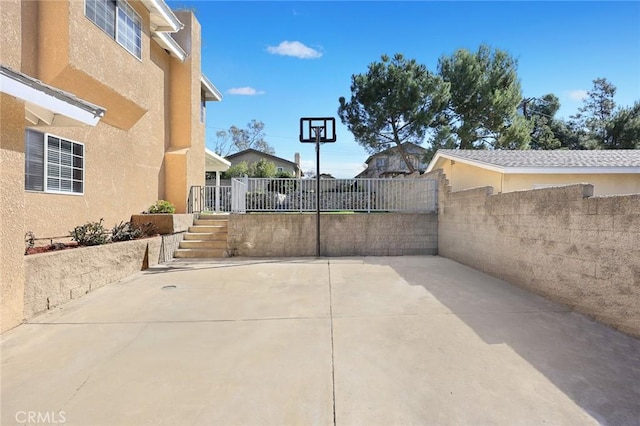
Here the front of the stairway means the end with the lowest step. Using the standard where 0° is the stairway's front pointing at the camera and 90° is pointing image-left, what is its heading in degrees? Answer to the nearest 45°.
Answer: approximately 0°

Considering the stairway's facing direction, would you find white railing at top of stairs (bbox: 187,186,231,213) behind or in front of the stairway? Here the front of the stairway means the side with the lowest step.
behind

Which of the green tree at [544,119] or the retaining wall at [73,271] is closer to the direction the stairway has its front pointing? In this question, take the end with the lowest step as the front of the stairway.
the retaining wall

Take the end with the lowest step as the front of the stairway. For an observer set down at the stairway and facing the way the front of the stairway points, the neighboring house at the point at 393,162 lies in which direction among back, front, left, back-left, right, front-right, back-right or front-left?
back-left

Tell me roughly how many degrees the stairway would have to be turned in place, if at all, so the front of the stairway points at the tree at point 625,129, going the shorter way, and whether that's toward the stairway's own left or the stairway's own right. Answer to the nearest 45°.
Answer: approximately 90° to the stairway's own left

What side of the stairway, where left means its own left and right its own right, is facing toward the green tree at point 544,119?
left

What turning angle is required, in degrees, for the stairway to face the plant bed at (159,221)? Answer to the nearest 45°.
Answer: approximately 90° to its right

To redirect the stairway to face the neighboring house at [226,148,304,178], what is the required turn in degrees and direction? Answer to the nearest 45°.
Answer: approximately 180°

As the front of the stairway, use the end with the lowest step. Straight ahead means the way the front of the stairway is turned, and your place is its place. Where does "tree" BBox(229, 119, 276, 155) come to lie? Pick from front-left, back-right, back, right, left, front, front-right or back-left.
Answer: back

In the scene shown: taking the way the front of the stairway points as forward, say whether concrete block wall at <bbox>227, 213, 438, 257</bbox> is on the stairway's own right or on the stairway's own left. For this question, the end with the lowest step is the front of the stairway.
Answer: on the stairway's own left

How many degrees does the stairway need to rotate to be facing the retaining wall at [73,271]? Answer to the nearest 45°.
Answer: approximately 45° to its right
